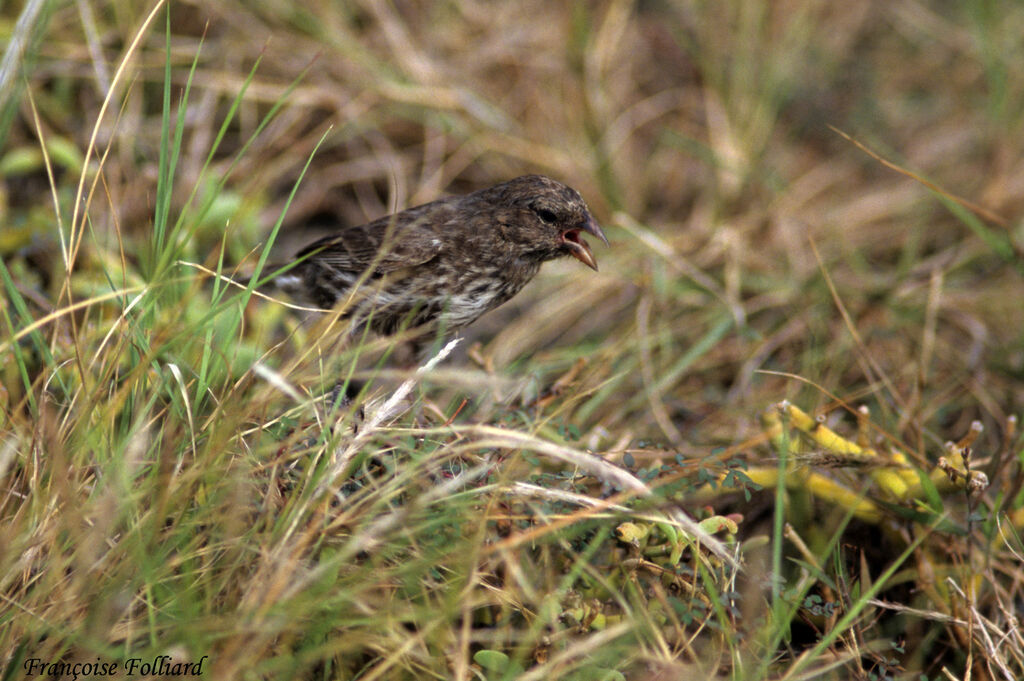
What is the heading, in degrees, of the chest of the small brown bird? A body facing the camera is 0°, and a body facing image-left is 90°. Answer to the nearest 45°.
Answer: approximately 270°
